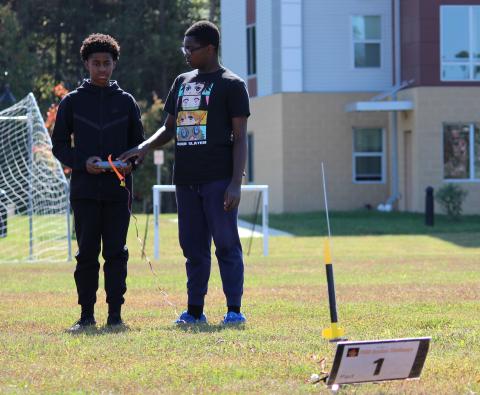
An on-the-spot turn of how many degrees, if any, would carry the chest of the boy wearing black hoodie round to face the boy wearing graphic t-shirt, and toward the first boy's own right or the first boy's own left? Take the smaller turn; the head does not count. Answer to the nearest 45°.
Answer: approximately 90° to the first boy's own left

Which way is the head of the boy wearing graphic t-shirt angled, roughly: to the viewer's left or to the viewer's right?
to the viewer's left

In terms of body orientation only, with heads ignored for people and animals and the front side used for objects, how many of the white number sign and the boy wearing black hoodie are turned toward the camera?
2

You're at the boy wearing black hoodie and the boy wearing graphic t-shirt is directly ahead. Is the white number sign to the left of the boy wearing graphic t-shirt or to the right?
right

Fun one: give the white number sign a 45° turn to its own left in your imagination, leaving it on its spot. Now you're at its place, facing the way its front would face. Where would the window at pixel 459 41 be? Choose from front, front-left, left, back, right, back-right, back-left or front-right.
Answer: back-left

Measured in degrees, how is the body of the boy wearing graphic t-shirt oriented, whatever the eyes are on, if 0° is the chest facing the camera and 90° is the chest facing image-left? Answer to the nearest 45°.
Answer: approximately 45°

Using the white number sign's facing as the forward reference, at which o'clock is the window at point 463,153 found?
The window is roughly at 6 o'clock from the white number sign.
